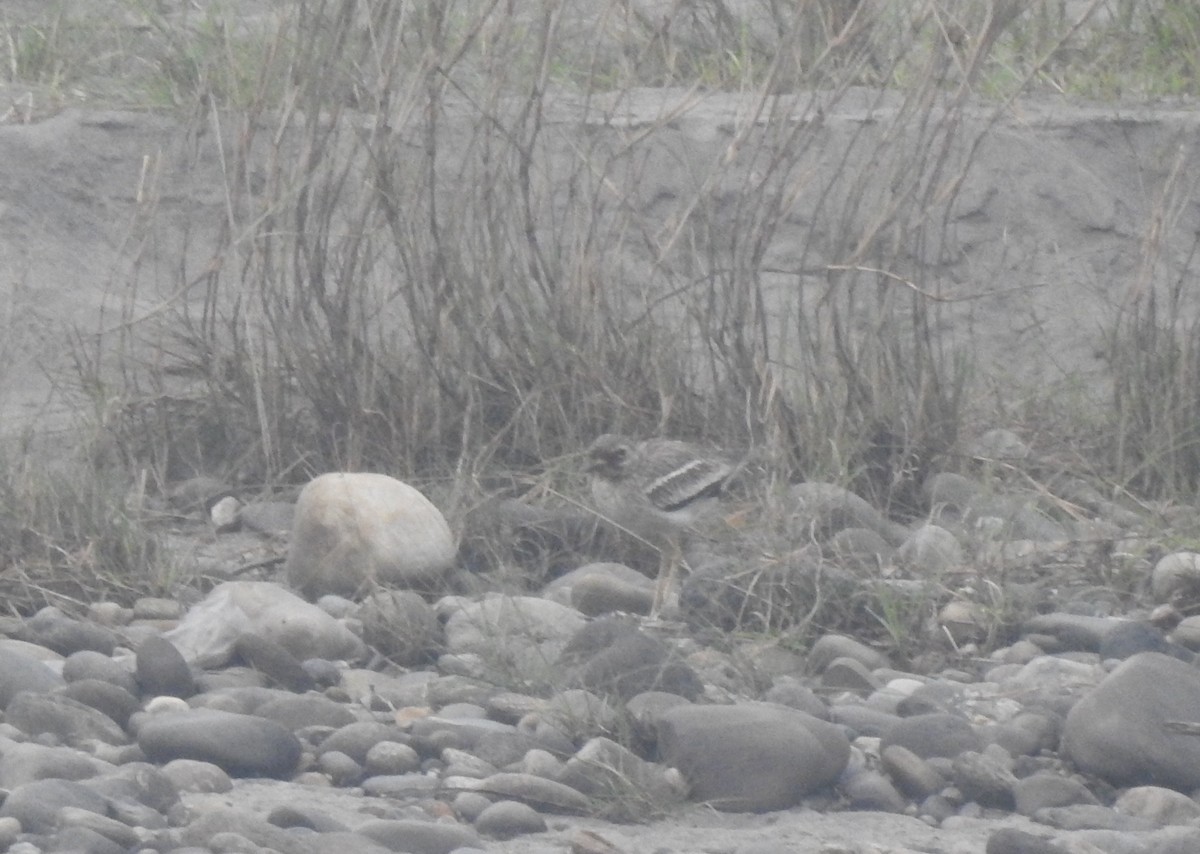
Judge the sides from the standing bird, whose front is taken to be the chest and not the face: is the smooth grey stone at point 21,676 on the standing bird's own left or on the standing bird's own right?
on the standing bird's own left

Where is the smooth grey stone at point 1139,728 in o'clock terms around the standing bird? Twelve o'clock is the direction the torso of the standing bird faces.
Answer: The smooth grey stone is roughly at 8 o'clock from the standing bird.

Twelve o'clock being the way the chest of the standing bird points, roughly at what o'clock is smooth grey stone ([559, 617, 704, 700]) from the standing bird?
The smooth grey stone is roughly at 9 o'clock from the standing bird.

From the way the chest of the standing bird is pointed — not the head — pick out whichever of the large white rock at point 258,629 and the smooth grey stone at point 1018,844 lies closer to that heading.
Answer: the large white rock

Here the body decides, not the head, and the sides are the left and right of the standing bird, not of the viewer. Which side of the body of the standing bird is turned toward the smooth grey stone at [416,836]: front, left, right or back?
left

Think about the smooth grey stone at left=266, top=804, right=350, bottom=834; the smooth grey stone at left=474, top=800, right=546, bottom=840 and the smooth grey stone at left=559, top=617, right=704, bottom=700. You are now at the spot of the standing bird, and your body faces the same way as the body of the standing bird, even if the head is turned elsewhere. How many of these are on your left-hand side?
3

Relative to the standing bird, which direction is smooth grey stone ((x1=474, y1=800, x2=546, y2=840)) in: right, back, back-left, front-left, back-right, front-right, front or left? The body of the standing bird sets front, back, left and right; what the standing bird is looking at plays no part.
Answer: left

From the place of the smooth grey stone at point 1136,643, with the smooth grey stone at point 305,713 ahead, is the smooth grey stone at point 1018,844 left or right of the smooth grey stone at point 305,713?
left

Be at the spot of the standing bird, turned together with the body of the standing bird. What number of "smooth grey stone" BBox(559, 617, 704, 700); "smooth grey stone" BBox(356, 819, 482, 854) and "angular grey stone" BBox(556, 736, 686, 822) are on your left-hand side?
3

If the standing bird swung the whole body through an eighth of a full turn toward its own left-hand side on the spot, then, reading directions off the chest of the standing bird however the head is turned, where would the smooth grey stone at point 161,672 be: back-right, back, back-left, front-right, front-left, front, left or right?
front

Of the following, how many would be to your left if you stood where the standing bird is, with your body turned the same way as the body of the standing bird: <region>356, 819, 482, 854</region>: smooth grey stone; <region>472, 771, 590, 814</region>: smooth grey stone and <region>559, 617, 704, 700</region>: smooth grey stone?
3

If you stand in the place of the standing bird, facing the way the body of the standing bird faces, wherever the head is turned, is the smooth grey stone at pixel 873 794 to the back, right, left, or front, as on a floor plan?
left

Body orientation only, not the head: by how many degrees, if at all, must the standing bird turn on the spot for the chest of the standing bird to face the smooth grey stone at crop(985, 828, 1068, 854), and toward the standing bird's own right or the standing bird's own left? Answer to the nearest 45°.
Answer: approximately 90° to the standing bird's own left

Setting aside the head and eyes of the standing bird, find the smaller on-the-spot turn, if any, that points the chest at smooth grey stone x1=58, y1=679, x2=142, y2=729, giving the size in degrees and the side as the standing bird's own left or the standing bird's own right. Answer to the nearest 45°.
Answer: approximately 45° to the standing bird's own left

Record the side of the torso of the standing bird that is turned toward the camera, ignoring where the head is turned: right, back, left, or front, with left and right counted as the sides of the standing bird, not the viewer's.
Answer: left
